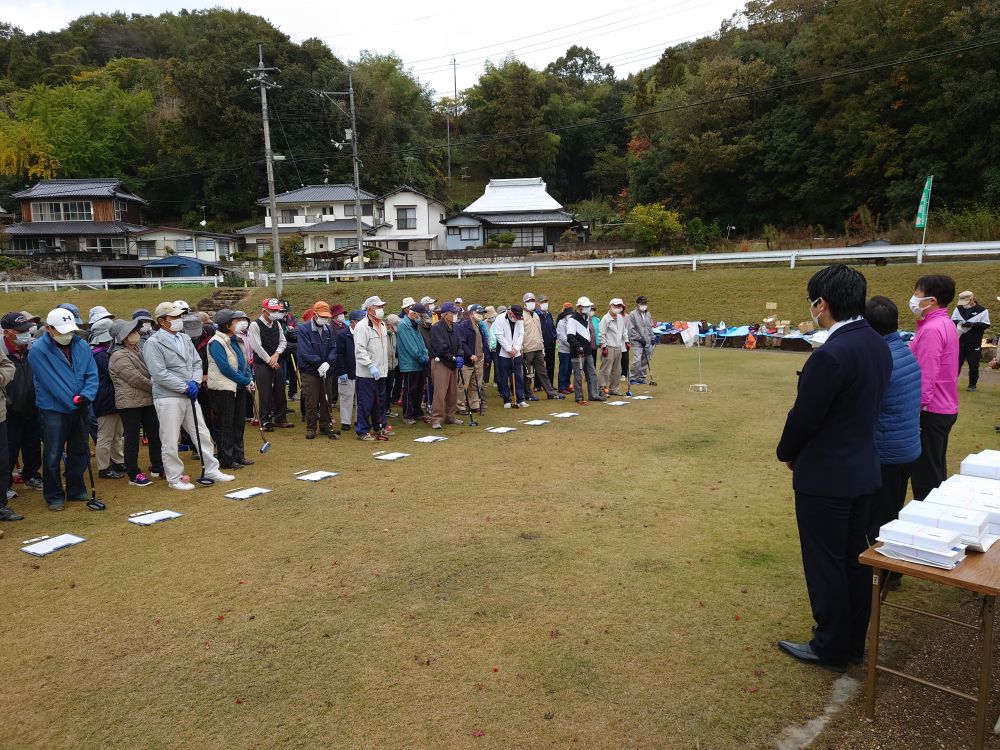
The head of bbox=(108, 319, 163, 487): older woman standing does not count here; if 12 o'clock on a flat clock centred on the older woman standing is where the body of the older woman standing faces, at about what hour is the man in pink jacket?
The man in pink jacket is roughly at 12 o'clock from the older woman standing.

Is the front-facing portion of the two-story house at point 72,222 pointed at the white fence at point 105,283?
yes

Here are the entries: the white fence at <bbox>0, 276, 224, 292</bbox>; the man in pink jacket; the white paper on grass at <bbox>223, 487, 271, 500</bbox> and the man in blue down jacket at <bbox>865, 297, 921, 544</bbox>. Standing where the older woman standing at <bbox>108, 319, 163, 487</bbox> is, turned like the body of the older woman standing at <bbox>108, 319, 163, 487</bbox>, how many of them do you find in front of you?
3

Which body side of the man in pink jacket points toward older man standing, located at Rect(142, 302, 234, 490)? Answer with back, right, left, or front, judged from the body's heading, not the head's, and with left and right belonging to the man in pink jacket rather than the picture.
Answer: front

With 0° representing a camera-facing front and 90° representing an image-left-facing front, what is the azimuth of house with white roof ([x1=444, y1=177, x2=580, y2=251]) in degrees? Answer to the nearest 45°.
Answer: approximately 0°

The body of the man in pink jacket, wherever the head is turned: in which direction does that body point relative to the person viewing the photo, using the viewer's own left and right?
facing to the left of the viewer

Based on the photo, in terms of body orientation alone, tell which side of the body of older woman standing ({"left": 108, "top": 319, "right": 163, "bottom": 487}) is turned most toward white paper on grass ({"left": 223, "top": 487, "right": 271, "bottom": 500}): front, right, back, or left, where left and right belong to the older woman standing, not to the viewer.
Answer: front

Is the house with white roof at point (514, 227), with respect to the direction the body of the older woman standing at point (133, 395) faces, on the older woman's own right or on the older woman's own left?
on the older woman's own left

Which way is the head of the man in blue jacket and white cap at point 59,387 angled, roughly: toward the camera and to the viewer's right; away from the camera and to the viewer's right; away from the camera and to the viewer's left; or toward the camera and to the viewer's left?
toward the camera and to the viewer's right

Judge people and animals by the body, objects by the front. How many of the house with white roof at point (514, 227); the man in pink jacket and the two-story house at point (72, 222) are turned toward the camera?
2

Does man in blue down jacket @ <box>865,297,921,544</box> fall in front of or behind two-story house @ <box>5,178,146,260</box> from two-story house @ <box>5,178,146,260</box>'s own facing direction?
in front

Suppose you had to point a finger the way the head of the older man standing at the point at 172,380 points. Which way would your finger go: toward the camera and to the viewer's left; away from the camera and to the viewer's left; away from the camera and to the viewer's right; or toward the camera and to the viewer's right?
toward the camera and to the viewer's right

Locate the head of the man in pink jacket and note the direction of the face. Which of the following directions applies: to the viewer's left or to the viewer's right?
to the viewer's left
